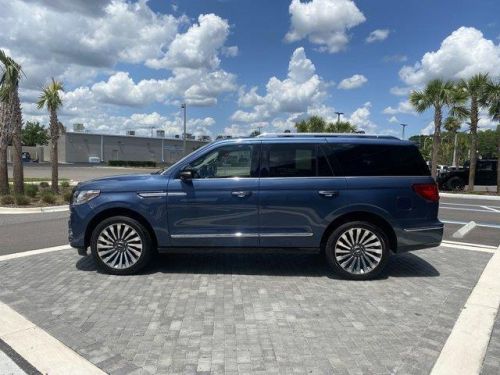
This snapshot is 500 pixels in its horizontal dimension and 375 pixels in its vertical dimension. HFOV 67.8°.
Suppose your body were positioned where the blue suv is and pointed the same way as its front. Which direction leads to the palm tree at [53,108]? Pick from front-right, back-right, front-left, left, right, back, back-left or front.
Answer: front-right

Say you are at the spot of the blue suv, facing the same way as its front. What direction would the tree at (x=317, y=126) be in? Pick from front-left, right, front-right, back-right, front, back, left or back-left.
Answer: right

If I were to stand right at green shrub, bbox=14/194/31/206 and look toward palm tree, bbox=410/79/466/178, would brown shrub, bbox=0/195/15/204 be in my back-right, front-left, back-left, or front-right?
back-left

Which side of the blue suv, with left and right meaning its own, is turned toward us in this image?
left

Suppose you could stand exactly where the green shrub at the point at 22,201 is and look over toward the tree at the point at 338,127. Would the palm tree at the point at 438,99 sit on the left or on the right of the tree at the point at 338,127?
right

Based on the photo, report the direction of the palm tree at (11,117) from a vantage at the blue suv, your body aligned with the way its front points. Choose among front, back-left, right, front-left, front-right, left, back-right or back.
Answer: front-right

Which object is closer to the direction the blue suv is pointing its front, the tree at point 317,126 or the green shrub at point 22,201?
the green shrub

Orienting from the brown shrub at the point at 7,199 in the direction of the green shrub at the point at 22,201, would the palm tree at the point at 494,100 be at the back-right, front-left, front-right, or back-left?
front-left

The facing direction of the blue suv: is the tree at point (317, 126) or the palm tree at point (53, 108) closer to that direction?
the palm tree
